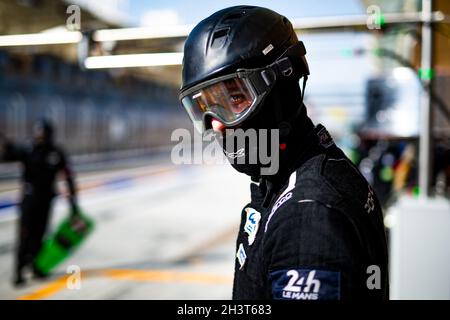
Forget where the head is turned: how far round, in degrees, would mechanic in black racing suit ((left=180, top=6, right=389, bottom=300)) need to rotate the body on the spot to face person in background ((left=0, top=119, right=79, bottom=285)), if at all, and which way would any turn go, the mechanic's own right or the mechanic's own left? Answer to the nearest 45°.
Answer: approximately 45° to the mechanic's own right
